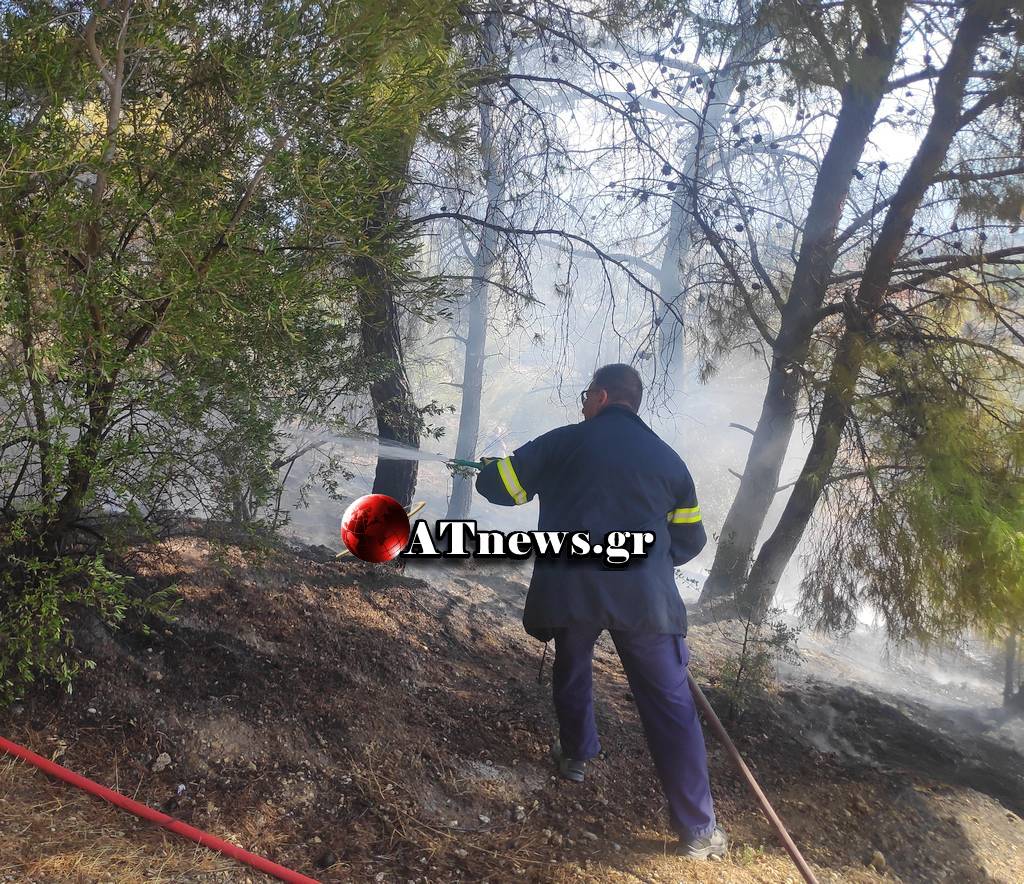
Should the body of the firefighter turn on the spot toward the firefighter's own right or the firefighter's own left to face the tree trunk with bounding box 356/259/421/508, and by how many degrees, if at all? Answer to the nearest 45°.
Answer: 0° — they already face it

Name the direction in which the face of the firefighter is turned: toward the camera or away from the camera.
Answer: away from the camera

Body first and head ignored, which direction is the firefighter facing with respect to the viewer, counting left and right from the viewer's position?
facing away from the viewer and to the left of the viewer

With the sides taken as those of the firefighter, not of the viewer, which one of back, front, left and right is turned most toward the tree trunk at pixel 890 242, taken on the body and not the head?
right

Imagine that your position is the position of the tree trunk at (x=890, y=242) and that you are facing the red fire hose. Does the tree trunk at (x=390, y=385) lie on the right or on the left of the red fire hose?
right

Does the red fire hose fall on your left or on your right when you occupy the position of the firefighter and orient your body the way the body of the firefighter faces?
on your left

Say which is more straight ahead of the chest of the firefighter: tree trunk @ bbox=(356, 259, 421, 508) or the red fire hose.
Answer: the tree trunk

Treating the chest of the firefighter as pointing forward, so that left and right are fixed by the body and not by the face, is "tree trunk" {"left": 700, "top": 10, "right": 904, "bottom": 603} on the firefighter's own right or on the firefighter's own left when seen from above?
on the firefighter's own right
